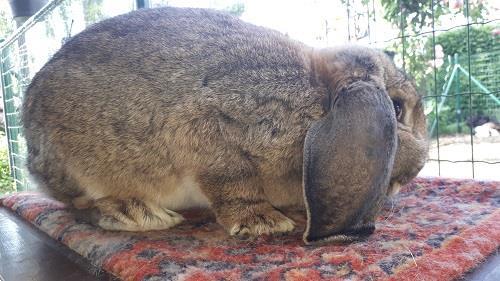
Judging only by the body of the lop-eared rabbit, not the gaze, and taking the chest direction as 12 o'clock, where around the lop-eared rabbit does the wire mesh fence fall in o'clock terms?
The wire mesh fence is roughly at 10 o'clock from the lop-eared rabbit.

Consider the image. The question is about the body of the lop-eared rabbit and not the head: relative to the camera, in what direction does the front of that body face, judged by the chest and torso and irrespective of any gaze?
to the viewer's right
